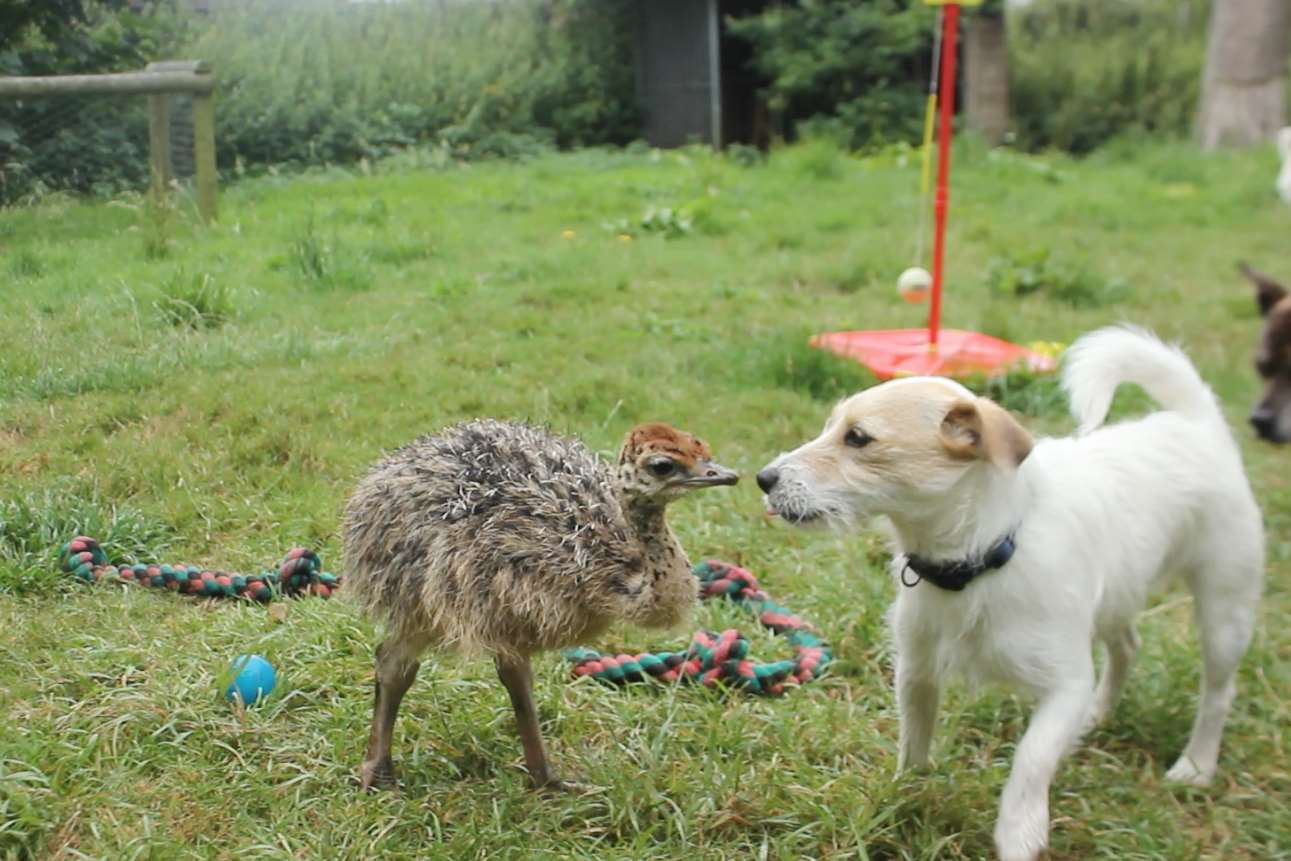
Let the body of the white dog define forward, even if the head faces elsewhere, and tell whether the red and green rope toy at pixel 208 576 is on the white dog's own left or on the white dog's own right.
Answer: on the white dog's own right

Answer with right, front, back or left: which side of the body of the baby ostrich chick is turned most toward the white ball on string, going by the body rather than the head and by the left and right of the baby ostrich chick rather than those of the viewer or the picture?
left

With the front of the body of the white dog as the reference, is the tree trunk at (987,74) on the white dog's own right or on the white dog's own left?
on the white dog's own right

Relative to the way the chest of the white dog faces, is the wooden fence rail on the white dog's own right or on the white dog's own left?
on the white dog's own right

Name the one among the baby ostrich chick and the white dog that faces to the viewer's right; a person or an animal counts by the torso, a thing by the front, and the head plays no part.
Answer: the baby ostrich chick

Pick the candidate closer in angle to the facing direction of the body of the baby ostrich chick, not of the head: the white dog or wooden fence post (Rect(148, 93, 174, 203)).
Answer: the white dog

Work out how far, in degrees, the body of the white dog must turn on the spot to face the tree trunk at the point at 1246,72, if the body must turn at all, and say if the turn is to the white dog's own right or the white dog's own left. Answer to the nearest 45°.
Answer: approximately 135° to the white dog's own right

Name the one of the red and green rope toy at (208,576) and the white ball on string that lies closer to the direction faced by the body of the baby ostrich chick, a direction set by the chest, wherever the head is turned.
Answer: the white ball on string

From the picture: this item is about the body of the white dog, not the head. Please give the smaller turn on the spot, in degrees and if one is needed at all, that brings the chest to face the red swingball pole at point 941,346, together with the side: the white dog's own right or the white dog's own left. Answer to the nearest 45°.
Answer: approximately 135° to the white dog's own right

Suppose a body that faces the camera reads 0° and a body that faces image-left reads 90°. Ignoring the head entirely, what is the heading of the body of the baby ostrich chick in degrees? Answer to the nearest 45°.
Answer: approximately 270°

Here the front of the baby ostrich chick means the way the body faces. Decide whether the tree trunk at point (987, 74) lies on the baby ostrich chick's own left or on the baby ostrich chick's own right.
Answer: on the baby ostrich chick's own left

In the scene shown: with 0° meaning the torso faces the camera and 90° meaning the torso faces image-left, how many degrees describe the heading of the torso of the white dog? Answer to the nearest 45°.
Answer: approximately 45°
